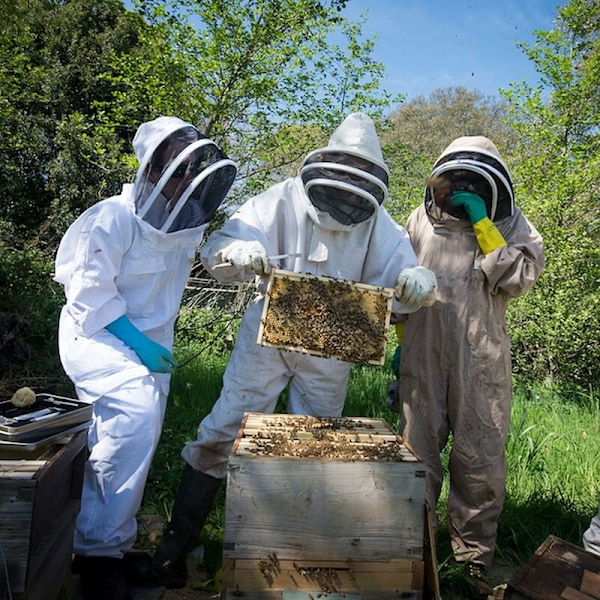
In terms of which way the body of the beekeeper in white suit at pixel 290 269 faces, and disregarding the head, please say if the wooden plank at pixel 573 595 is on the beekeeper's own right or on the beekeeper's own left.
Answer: on the beekeeper's own left

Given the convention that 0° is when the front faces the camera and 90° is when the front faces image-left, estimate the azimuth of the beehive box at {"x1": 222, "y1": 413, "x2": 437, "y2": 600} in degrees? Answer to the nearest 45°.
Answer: approximately 0°

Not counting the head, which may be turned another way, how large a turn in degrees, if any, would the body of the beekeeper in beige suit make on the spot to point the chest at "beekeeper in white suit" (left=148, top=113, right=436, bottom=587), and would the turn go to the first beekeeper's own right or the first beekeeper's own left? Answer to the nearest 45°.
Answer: approximately 45° to the first beekeeper's own right

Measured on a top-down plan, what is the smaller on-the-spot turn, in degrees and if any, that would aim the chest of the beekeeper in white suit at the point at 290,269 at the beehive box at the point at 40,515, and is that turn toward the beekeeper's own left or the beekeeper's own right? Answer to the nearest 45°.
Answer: approximately 45° to the beekeeper's own right

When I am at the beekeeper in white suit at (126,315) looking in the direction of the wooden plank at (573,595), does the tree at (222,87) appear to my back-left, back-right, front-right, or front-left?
back-left

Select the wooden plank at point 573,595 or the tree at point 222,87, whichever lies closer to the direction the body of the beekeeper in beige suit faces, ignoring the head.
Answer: the wooden plank

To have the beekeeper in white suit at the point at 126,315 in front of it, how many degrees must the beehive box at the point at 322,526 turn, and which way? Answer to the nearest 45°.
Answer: approximately 135° to its right

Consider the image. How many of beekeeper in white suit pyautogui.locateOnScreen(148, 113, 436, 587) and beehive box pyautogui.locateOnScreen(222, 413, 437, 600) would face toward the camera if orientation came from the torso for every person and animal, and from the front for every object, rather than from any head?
2

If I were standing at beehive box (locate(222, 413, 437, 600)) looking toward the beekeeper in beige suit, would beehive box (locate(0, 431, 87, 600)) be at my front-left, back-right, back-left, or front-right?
back-left

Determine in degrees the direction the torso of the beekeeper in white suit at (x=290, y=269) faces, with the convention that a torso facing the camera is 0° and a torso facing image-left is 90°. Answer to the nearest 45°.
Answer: approximately 0°

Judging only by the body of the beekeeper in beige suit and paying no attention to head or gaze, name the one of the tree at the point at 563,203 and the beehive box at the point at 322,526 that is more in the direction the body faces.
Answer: the beehive box
